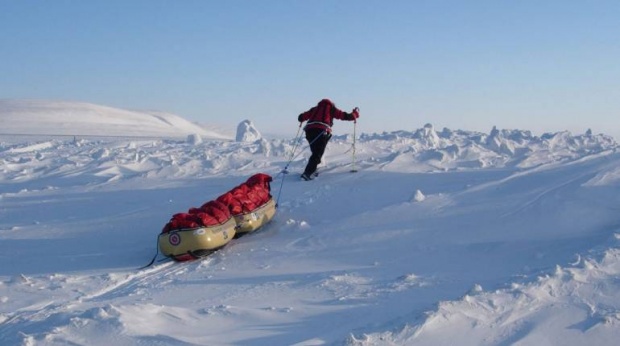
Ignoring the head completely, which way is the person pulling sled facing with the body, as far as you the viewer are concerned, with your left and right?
facing away from the viewer and to the right of the viewer
